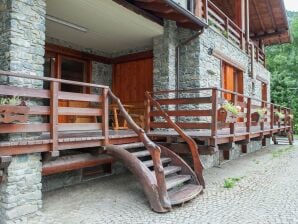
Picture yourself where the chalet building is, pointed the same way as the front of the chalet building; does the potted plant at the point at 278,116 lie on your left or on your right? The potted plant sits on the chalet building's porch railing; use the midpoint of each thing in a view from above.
on your left

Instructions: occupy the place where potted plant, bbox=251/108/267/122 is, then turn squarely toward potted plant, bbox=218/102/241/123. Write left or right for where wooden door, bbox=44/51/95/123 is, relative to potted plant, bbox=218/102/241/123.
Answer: right
